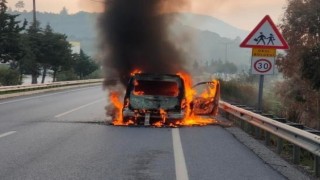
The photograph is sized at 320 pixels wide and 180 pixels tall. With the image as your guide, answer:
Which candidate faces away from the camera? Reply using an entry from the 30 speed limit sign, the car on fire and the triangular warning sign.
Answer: the car on fire

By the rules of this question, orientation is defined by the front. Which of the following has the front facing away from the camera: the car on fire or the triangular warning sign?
the car on fire

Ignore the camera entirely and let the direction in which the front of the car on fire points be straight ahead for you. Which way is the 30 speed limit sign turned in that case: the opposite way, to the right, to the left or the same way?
the opposite way

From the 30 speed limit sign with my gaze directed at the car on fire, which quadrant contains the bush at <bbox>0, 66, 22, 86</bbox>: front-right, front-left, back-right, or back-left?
front-right

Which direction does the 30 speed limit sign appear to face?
toward the camera

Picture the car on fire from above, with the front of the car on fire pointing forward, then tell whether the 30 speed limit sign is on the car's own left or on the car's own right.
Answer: on the car's own right

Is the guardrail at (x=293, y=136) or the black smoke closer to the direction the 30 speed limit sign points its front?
the guardrail

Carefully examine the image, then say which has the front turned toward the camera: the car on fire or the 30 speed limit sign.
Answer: the 30 speed limit sign

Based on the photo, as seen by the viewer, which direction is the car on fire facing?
away from the camera

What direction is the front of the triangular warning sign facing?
toward the camera

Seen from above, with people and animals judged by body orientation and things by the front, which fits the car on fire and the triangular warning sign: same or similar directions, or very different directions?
very different directions
